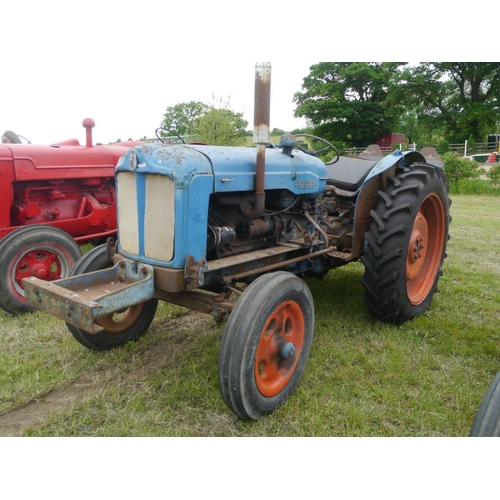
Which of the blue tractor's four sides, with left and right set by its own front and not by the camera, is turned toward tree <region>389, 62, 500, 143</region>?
back

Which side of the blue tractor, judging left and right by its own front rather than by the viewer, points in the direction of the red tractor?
right

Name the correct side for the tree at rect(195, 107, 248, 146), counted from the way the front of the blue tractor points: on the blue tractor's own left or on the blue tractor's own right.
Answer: on the blue tractor's own right

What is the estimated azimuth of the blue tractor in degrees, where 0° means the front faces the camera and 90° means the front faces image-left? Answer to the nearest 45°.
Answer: approximately 45°

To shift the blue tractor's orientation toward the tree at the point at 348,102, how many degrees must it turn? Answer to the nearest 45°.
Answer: approximately 135° to its right
